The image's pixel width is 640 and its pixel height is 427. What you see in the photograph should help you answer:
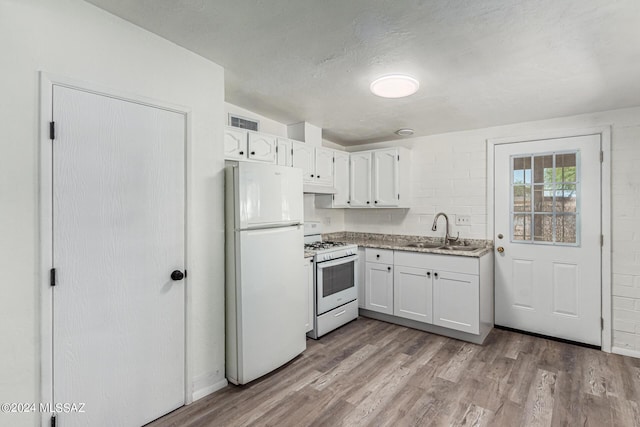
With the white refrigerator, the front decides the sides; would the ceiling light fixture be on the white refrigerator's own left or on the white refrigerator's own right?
on the white refrigerator's own left

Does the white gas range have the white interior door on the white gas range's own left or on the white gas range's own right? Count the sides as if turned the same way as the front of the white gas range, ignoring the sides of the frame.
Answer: on the white gas range's own right

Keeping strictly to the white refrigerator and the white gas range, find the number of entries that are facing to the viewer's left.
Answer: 0

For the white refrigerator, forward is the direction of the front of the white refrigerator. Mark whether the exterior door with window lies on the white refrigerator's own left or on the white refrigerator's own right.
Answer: on the white refrigerator's own left

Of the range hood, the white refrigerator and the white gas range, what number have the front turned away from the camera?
0

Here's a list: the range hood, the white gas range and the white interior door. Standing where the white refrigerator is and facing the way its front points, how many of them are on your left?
2

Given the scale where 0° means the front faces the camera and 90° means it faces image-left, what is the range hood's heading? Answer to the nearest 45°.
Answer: approximately 315°

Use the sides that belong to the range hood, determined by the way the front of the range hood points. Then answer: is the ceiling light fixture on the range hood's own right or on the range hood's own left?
on the range hood's own left

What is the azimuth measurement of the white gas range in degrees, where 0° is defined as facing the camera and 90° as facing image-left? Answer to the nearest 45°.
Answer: approximately 315°

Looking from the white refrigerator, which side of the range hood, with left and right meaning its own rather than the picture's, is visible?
right

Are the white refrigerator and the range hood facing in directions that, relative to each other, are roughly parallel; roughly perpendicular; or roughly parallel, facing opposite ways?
roughly parallel

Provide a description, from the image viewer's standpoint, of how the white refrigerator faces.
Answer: facing the viewer and to the right of the viewer

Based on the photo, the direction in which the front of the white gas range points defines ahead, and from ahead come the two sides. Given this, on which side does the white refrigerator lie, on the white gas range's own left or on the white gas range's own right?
on the white gas range's own right
